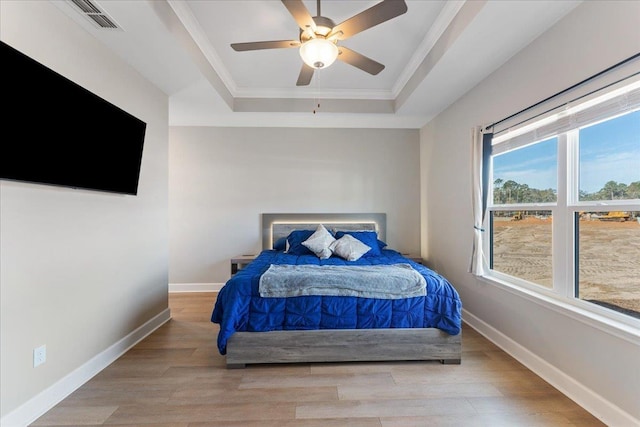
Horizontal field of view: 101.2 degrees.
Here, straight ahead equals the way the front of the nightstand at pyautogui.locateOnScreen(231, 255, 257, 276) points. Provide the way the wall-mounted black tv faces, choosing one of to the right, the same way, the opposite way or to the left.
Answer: to the left

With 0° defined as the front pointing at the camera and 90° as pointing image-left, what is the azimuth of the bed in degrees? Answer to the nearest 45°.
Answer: approximately 0°

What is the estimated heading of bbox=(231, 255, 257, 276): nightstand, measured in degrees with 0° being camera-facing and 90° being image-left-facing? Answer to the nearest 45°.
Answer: approximately 0°

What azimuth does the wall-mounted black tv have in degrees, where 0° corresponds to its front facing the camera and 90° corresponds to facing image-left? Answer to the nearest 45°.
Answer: approximately 315°

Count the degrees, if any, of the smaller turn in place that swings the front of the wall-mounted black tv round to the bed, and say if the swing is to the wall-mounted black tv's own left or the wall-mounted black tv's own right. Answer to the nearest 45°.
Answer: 0° — it already faces it

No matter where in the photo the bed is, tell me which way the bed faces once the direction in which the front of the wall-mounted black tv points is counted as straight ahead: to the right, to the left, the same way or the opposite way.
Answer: to the right

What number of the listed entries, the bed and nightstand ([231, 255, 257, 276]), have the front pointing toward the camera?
2
